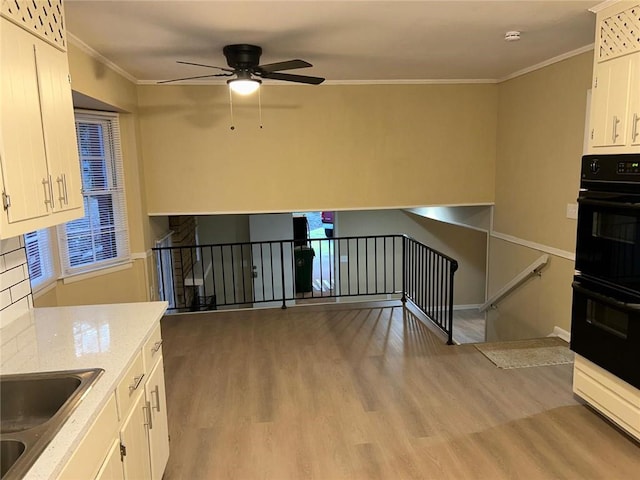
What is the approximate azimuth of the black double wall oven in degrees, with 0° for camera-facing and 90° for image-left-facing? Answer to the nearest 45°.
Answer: approximately 45°

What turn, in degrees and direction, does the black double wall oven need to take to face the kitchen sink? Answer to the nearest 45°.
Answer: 0° — it already faces it

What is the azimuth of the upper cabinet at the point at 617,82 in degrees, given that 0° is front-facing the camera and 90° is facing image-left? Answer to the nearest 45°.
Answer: approximately 45°

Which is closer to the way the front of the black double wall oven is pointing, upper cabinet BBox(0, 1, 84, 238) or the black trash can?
the upper cabinet

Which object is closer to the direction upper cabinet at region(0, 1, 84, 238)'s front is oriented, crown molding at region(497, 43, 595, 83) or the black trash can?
the crown molding

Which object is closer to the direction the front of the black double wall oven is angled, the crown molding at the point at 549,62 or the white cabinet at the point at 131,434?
the white cabinet

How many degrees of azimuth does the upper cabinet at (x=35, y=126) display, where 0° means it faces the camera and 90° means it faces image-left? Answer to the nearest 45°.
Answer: approximately 315°

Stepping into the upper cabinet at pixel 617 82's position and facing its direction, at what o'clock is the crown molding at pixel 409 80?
The crown molding is roughly at 3 o'clock from the upper cabinet.

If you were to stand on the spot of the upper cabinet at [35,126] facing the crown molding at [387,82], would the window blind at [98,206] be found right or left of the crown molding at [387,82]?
left

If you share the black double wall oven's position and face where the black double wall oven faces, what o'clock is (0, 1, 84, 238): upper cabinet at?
The upper cabinet is roughly at 12 o'clock from the black double wall oven.

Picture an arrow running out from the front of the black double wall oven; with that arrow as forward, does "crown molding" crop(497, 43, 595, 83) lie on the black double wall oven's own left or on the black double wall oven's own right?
on the black double wall oven's own right

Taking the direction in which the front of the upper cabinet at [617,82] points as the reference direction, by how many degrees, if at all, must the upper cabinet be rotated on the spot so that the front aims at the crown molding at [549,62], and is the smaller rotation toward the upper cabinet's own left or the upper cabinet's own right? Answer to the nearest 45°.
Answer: approximately 135° to the upper cabinet's own right
